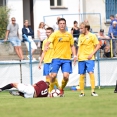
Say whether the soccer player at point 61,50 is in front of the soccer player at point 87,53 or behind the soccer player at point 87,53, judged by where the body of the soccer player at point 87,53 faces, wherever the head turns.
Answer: in front

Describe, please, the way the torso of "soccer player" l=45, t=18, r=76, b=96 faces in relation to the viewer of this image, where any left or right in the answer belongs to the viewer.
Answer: facing the viewer

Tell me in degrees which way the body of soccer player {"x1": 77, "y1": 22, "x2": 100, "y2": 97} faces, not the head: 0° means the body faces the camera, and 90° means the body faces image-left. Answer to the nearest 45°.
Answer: approximately 45°

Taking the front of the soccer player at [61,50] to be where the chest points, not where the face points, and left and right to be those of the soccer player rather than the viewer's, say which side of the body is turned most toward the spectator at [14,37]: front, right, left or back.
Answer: back

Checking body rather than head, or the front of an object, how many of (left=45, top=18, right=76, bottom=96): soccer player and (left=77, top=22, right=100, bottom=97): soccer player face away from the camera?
0

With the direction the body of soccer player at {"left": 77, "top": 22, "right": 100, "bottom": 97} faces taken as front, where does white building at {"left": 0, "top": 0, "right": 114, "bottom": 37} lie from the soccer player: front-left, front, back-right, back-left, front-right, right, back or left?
back-right

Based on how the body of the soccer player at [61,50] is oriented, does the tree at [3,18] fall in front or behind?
behind
